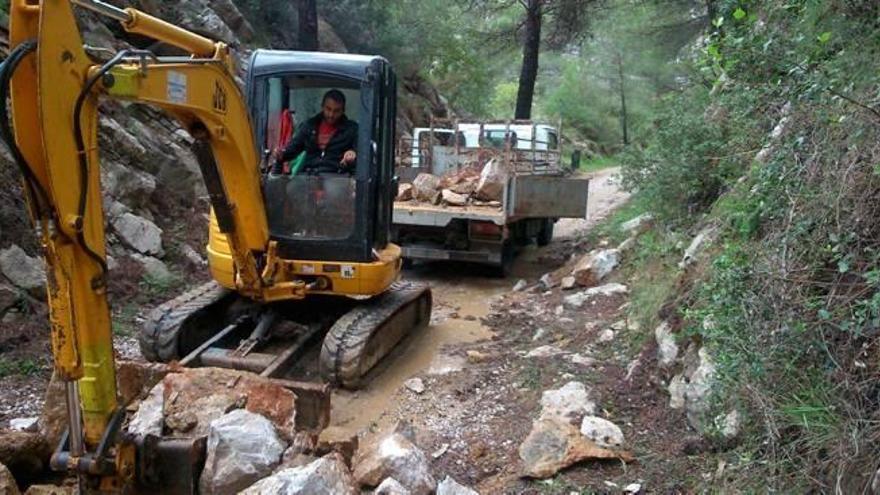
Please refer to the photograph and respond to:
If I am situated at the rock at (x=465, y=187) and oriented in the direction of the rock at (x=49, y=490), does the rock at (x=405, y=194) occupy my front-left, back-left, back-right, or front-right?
front-right

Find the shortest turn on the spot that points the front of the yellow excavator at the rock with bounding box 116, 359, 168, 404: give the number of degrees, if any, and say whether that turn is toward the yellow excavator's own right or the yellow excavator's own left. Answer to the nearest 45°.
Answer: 0° — it already faces it

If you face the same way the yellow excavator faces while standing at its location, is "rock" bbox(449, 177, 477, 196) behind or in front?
behind

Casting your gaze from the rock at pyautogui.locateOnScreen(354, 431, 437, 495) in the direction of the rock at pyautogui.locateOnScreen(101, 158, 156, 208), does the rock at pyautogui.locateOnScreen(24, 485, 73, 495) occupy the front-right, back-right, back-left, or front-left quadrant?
front-left

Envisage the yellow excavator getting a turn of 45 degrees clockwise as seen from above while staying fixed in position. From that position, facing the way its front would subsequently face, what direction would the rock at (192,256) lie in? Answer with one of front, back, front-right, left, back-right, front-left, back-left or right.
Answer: right

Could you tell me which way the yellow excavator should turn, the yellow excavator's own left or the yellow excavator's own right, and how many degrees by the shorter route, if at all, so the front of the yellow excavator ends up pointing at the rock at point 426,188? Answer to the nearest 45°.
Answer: approximately 180°

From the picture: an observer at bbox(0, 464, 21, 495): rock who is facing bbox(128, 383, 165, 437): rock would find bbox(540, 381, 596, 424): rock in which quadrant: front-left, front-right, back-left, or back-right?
front-right

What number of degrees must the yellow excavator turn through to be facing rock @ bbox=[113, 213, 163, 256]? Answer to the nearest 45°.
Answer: approximately 135° to its right

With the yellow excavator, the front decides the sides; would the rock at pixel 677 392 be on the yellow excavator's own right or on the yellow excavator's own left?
on the yellow excavator's own left

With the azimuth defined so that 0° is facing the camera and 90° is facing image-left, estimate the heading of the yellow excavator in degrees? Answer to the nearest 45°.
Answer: approximately 45°

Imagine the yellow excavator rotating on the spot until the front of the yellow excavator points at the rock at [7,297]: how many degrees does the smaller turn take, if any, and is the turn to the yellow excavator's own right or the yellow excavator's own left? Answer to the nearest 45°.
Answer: approximately 90° to the yellow excavator's own right

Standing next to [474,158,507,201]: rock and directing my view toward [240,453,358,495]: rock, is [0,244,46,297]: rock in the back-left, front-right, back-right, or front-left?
front-right

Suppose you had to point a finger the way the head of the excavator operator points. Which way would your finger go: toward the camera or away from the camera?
toward the camera

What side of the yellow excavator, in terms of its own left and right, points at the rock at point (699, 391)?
left

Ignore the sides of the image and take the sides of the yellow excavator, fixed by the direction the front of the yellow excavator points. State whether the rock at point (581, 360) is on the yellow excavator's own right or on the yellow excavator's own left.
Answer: on the yellow excavator's own left

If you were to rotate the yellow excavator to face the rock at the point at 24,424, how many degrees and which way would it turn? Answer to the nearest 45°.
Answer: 0° — it already faces it
